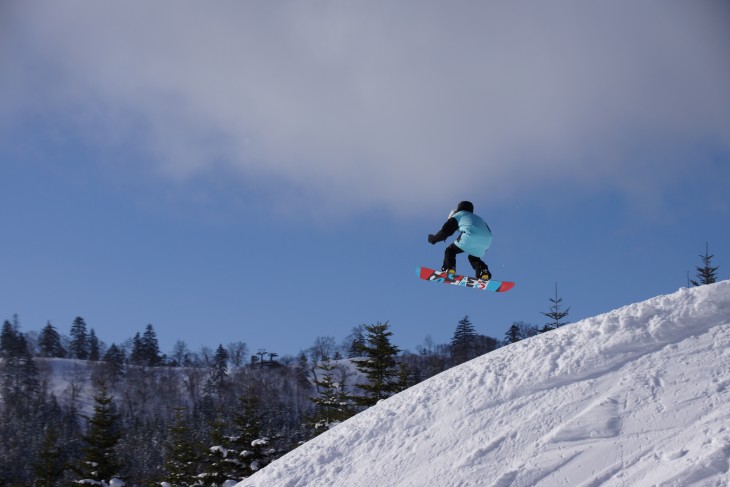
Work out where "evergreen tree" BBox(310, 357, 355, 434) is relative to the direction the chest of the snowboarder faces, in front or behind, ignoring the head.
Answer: in front

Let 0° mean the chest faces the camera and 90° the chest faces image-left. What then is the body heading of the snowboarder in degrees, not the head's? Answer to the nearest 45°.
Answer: approximately 135°

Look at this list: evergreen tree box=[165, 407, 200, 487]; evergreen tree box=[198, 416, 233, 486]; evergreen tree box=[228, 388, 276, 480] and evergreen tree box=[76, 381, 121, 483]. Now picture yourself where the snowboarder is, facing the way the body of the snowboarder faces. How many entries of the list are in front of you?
4

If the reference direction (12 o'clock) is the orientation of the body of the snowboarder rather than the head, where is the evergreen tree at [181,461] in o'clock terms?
The evergreen tree is roughly at 12 o'clock from the snowboarder.

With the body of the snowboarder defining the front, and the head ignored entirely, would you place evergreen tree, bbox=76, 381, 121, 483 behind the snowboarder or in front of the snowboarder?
in front

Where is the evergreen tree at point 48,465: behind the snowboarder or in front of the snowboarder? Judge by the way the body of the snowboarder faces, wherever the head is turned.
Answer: in front
